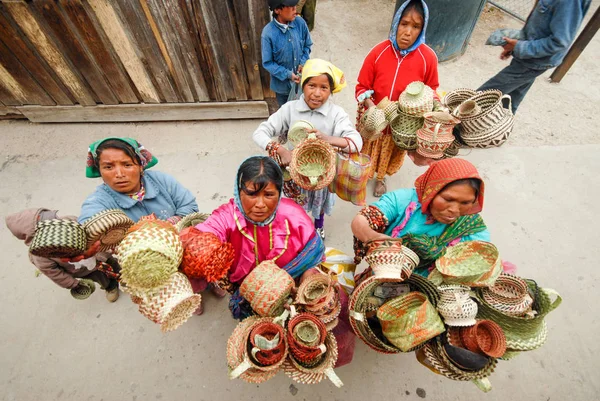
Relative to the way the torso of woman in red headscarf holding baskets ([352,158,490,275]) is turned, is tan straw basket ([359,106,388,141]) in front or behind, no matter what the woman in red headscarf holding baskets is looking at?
behind

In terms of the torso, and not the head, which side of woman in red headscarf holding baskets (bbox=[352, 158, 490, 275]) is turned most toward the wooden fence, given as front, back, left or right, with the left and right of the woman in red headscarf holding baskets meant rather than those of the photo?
right

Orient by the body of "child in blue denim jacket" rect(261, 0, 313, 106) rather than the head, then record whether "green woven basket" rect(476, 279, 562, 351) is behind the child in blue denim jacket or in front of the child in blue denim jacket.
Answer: in front

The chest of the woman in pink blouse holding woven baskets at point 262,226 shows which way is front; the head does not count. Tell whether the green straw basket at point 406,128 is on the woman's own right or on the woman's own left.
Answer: on the woman's own left

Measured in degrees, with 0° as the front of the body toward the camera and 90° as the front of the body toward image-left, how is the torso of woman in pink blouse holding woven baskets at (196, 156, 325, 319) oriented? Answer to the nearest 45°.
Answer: approximately 0°

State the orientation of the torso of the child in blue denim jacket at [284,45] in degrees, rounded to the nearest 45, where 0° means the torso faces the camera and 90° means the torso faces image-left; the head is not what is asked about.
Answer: approximately 315°

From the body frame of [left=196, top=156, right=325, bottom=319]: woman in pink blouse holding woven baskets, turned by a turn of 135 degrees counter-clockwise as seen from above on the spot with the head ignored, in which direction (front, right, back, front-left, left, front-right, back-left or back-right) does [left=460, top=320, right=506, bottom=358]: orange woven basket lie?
right

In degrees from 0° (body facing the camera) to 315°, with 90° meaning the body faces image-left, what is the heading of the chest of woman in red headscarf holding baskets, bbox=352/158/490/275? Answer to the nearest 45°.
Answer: approximately 0°

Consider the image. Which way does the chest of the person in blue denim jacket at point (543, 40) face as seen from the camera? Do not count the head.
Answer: to the viewer's left

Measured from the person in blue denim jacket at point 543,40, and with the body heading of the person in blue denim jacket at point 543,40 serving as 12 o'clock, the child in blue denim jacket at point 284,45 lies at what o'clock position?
the child in blue denim jacket at point 284,45 is roughly at 11 o'clock from the person in blue denim jacket at point 543,40.

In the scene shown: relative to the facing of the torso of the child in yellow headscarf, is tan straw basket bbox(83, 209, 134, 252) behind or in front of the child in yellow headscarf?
in front
